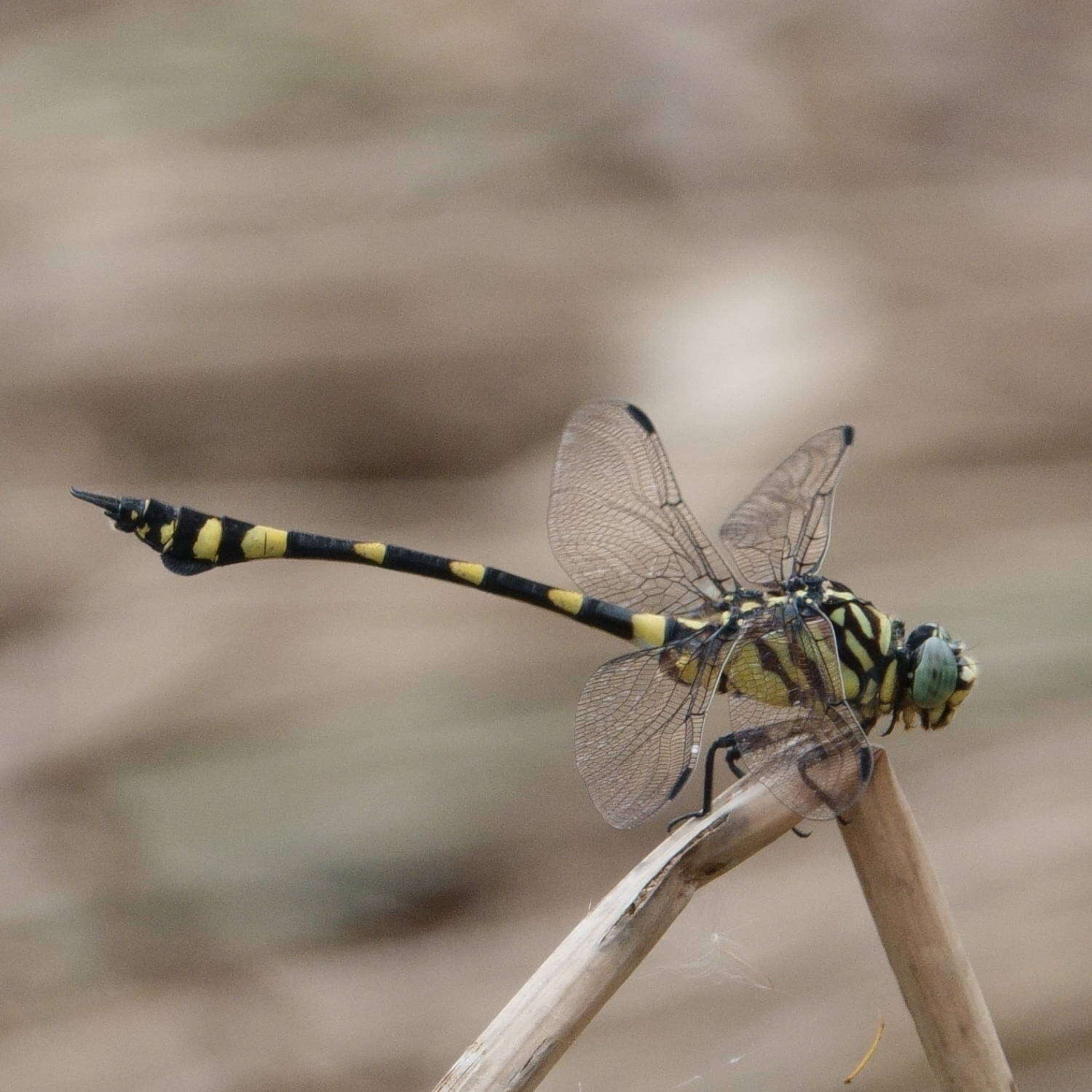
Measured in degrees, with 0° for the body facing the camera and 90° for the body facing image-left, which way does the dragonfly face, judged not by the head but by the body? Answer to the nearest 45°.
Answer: approximately 270°
